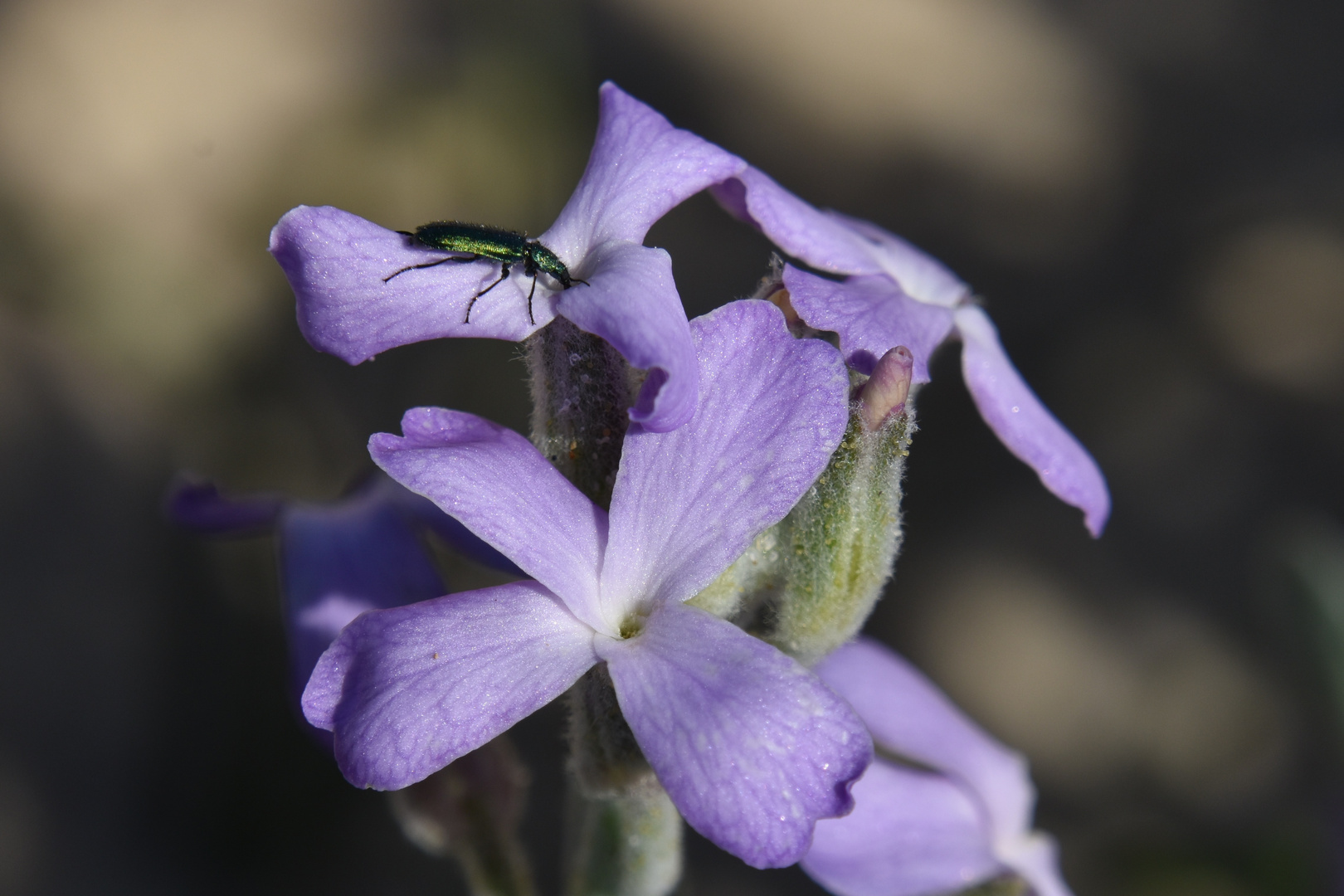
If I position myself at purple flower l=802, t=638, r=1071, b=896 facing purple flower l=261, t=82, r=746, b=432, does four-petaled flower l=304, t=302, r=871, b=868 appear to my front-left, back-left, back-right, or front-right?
front-left

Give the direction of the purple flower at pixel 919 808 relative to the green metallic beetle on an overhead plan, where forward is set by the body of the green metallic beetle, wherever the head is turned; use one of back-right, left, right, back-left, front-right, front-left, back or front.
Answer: front

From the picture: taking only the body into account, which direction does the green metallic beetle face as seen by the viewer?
to the viewer's right
